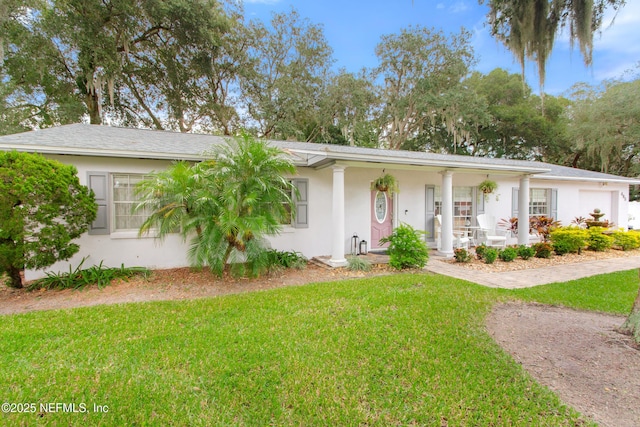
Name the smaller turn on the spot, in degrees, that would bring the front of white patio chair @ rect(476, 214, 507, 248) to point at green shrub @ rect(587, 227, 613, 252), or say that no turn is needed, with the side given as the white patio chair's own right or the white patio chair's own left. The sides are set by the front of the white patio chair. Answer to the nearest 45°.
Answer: approximately 90° to the white patio chair's own left

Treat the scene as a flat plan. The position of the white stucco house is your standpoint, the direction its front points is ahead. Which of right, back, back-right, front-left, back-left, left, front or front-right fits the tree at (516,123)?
left

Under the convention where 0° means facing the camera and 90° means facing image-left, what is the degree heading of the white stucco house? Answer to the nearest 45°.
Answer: approximately 315°

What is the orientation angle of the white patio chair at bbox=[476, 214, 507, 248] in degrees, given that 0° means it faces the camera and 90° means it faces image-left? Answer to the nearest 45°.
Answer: approximately 315°

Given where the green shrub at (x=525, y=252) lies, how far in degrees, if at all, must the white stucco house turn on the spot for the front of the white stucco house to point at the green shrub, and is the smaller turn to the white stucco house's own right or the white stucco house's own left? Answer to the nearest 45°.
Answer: approximately 45° to the white stucco house's own left

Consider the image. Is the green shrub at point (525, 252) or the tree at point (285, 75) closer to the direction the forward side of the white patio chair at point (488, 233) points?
the green shrub

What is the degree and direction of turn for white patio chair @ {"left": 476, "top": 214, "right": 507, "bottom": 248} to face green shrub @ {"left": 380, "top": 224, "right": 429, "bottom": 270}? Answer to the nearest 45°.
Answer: approximately 45° to its right

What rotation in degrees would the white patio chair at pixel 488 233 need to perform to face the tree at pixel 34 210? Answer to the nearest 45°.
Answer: approximately 90° to its right

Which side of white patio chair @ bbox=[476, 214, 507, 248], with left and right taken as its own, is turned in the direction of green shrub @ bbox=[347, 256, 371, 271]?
right

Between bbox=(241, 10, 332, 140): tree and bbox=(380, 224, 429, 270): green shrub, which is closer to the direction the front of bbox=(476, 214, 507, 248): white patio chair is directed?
the green shrub
